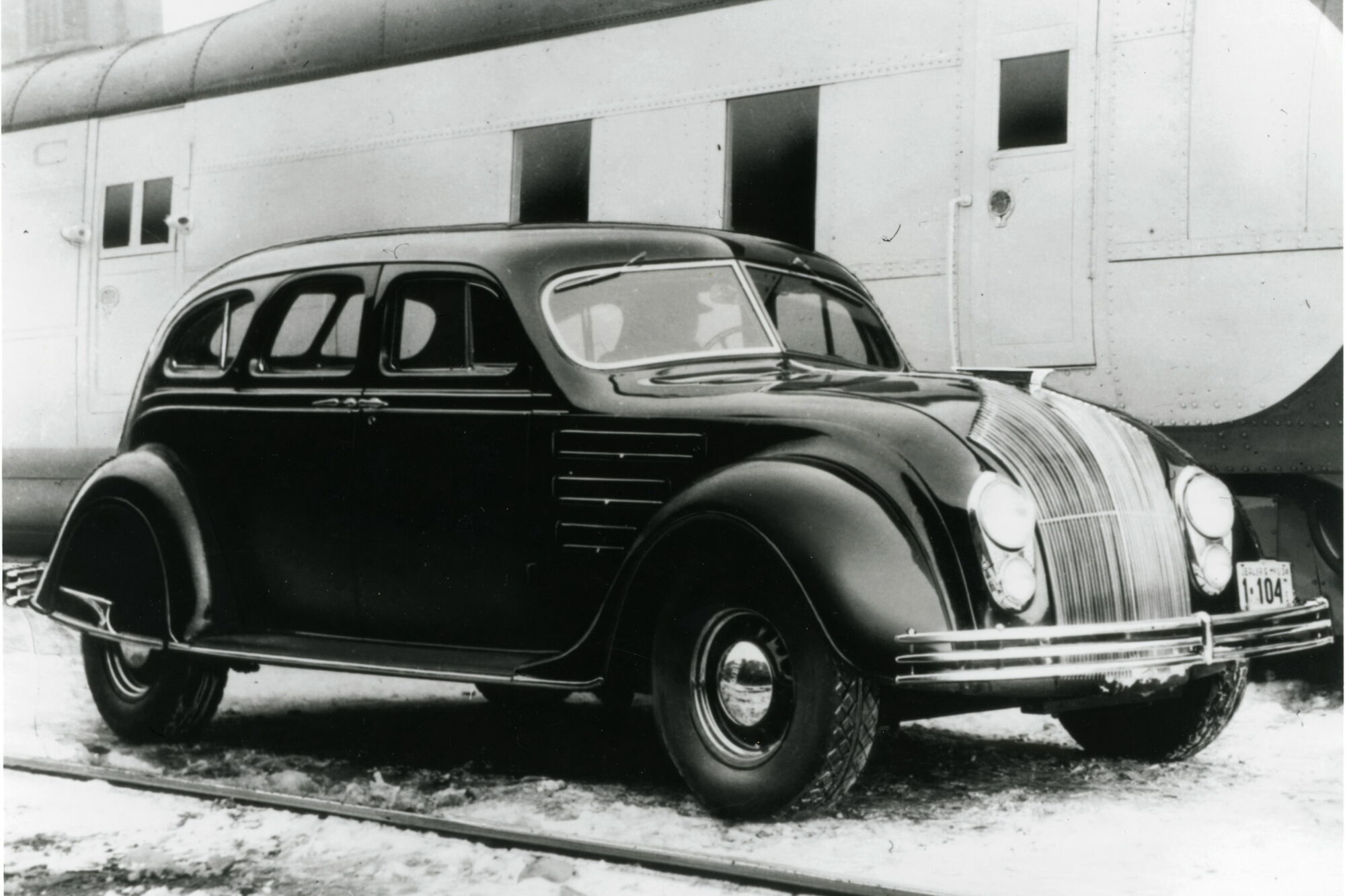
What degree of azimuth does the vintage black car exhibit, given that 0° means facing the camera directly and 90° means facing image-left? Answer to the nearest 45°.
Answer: approximately 315°
